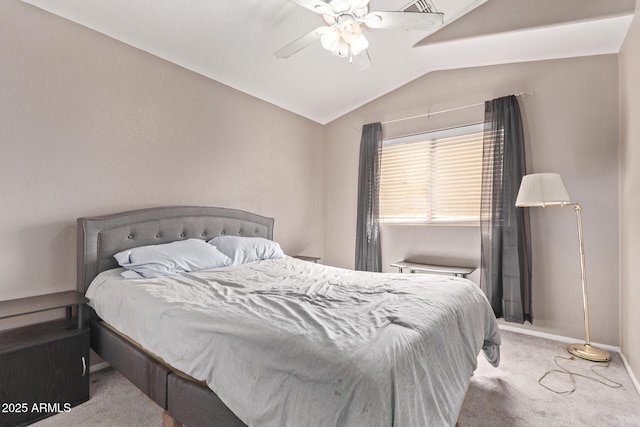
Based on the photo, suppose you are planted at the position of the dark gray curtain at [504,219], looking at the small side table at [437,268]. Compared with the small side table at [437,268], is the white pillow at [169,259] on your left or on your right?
left

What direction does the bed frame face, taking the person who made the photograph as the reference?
facing the viewer and to the right of the viewer

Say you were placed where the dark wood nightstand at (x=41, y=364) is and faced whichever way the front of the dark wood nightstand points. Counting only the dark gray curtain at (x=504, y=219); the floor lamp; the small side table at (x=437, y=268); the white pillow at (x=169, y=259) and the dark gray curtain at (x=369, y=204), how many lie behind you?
0

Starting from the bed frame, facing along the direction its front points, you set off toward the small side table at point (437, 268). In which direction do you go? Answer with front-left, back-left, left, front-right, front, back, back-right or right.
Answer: front-left

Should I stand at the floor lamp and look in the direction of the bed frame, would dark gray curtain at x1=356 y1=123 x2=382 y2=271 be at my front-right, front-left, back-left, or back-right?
front-right

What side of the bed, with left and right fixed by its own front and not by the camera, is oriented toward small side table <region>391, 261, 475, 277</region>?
left

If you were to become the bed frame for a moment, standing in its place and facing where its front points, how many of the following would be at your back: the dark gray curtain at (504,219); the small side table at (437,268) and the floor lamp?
0

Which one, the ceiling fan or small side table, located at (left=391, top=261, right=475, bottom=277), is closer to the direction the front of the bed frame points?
the ceiling fan

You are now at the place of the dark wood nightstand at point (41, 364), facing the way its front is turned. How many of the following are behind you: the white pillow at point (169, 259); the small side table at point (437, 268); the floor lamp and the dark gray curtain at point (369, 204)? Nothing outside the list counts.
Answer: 0

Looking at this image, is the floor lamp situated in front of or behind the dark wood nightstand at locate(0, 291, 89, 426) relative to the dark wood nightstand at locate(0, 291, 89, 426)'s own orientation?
in front

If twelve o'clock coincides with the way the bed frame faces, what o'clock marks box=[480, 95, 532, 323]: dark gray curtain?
The dark gray curtain is roughly at 11 o'clock from the bed frame.

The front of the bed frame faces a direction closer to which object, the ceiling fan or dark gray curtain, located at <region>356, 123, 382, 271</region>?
the ceiling fan

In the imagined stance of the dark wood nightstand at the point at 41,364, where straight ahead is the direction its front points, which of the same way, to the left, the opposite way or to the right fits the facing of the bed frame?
the same way

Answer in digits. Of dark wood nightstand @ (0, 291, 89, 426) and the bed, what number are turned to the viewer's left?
0

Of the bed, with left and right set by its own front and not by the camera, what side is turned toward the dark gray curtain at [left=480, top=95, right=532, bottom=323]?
left
